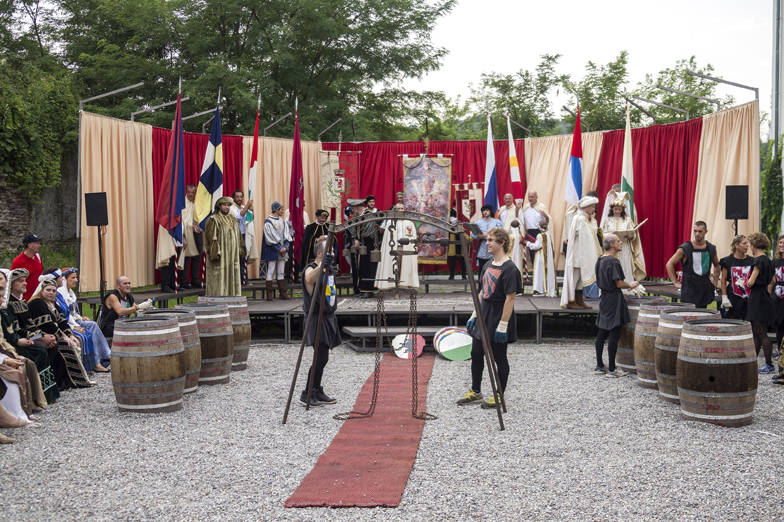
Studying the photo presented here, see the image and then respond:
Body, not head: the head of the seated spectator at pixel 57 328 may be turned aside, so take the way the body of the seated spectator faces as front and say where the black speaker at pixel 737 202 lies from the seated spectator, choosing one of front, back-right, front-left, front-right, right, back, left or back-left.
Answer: front-left

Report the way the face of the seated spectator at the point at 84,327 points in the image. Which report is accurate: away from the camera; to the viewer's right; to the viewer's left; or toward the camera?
to the viewer's right

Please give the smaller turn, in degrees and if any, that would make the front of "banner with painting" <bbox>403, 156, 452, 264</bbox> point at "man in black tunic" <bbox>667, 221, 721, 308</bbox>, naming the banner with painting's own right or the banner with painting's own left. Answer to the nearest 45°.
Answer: approximately 45° to the banner with painting's own left

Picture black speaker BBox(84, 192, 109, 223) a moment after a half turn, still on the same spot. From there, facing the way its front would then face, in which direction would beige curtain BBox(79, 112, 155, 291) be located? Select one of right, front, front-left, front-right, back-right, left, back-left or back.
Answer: front

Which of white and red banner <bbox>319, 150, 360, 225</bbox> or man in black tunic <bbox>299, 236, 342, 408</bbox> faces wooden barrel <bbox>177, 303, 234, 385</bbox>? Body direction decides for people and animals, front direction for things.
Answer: the white and red banner

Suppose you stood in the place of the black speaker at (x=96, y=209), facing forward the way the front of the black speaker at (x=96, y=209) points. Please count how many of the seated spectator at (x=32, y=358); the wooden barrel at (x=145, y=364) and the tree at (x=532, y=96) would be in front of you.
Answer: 2

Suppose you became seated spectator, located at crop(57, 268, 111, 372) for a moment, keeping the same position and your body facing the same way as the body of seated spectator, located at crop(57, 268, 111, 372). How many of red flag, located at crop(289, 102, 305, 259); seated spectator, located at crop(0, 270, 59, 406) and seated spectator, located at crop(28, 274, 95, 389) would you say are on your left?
1

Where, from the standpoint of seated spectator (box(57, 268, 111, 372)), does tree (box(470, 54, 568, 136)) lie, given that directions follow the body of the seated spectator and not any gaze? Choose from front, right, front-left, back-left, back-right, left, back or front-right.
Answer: left

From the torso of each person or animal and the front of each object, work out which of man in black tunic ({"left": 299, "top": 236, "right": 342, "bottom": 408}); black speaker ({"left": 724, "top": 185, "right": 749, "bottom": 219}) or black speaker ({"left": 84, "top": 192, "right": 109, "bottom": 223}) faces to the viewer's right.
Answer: the man in black tunic

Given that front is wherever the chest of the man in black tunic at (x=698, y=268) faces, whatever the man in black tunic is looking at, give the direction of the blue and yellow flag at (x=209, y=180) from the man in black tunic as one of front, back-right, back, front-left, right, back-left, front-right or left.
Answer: right

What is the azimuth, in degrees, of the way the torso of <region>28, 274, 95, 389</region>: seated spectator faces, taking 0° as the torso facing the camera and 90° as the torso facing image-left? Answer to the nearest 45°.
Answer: approximately 315°

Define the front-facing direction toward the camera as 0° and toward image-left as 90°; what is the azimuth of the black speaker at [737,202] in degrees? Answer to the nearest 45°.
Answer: approximately 0°
